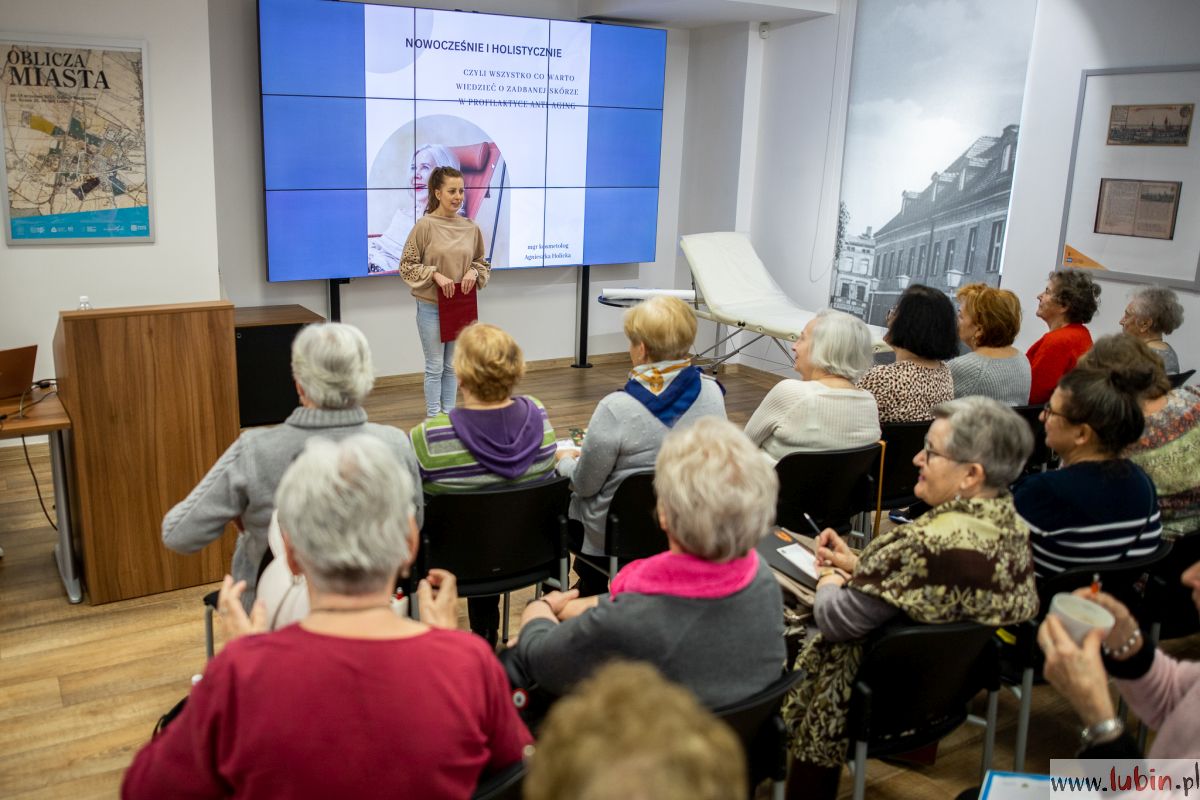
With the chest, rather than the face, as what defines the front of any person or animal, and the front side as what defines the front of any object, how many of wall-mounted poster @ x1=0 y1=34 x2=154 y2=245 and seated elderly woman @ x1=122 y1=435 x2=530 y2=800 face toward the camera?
1

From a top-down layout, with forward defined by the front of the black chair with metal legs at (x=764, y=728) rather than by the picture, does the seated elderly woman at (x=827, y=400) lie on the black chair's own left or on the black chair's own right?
on the black chair's own right

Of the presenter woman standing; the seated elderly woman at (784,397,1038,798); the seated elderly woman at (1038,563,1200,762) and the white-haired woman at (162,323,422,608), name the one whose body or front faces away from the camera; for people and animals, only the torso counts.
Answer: the white-haired woman

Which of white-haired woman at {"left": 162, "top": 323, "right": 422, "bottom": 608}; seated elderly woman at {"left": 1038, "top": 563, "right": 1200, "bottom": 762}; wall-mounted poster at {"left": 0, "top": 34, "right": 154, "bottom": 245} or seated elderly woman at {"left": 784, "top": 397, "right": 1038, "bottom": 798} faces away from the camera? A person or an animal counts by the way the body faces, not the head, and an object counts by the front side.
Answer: the white-haired woman

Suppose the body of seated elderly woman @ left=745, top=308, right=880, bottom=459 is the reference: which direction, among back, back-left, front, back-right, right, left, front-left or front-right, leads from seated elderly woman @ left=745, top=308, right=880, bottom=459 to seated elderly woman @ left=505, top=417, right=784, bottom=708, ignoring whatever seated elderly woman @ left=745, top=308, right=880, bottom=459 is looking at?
back-left

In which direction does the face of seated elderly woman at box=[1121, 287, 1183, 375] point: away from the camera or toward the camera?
away from the camera

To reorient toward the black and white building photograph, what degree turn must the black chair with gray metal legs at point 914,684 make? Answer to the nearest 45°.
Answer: approximately 45° to its right

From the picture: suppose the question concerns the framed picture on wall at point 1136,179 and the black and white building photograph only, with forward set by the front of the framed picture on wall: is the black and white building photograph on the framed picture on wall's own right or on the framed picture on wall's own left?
on the framed picture on wall's own right

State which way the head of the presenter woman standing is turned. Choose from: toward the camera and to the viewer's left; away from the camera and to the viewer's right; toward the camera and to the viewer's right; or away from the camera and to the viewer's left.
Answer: toward the camera and to the viewer's right

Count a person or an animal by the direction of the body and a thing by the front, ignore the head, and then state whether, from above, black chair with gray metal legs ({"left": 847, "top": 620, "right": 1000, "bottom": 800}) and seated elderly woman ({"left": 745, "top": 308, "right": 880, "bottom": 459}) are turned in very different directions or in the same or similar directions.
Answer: same or similar directions

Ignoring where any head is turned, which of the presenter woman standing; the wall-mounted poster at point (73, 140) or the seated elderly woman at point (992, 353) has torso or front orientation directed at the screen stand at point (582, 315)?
the seated elderly woman

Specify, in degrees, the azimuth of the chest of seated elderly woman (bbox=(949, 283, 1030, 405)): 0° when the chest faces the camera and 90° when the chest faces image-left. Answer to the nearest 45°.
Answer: approximately 135°

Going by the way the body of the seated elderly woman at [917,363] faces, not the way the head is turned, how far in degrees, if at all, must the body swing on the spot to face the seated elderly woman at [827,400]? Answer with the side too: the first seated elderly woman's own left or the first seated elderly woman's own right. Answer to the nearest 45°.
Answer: approximately 90° to the first seated elderly woman's own left

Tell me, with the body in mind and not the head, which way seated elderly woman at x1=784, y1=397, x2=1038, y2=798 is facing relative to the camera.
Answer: to the viewer's left

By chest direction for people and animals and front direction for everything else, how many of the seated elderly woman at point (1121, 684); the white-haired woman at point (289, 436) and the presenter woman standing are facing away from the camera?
1

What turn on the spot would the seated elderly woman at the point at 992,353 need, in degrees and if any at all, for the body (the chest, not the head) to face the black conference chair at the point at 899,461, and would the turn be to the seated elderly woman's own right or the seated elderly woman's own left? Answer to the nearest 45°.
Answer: approximately 90° to the seated elderly woman's own left

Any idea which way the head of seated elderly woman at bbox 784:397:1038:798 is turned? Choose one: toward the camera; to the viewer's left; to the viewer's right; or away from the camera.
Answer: to the viewer's left

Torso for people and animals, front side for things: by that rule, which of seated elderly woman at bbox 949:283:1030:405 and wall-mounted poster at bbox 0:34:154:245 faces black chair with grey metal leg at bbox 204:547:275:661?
the wall-mounted poster

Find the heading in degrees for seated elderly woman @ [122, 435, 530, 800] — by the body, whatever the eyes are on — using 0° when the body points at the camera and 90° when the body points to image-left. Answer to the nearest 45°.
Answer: approximately 180°

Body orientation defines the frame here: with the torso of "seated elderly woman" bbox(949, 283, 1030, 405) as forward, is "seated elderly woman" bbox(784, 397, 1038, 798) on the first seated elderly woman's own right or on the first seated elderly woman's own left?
on the first seated elderly woman's own left

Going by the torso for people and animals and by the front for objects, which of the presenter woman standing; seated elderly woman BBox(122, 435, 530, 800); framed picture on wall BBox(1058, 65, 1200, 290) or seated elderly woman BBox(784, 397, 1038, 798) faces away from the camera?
seated elderly woman BBox(122, 435, 530, 800)

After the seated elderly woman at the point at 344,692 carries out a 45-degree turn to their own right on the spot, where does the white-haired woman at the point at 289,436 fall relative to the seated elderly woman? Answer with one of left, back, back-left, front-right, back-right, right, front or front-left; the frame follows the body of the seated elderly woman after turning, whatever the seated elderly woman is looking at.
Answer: front-left

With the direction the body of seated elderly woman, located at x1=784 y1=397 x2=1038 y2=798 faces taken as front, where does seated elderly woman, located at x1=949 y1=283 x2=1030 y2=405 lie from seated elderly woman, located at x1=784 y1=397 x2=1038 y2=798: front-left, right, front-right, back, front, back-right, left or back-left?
right
